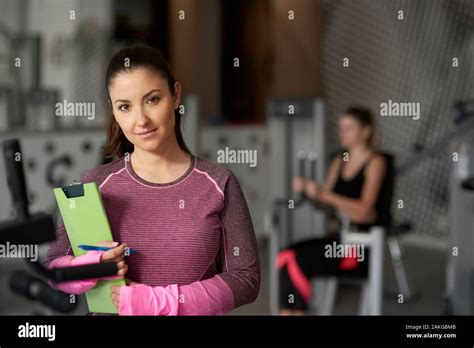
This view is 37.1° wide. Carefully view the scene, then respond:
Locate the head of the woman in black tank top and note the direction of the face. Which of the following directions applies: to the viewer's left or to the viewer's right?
to the viewer's left

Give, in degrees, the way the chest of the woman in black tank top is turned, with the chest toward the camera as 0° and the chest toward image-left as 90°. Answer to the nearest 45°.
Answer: approximately 45°
